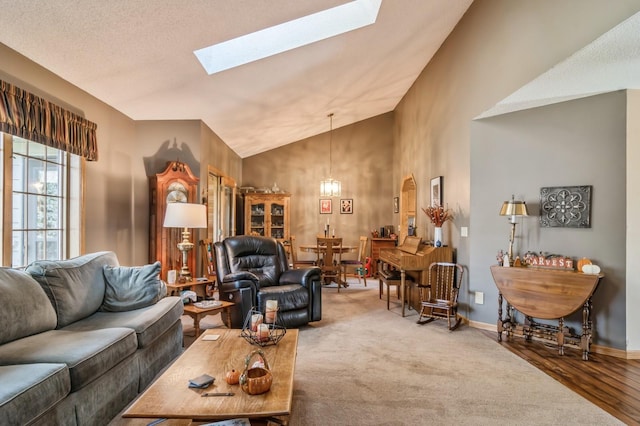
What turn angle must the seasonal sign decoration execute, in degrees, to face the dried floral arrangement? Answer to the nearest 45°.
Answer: approximately 135° to its right

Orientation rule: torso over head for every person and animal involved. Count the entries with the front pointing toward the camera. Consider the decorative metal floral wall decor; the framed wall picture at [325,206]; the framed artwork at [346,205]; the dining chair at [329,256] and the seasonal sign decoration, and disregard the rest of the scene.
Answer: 4

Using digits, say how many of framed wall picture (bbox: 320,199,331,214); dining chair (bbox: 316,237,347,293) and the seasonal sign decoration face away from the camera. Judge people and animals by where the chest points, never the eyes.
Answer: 1

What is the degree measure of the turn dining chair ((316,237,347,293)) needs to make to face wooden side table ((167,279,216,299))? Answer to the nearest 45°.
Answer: approximately 135° to its left

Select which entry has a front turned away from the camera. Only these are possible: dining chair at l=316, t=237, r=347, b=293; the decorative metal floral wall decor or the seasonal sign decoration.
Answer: the dining chair

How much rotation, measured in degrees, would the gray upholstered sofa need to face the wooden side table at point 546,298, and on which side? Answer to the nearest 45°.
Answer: approximately 45° to its left

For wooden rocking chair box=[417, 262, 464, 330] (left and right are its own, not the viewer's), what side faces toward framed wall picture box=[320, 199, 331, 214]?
right

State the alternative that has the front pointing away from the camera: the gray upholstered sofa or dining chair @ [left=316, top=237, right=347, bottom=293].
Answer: the dining chair

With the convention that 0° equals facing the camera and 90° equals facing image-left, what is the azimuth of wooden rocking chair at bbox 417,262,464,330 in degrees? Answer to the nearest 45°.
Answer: approximately 45°

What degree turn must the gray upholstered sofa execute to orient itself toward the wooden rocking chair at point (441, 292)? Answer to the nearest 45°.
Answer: approximately 45° to its left

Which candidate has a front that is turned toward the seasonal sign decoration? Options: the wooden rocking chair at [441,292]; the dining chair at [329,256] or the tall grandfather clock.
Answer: the tall grandfather clock

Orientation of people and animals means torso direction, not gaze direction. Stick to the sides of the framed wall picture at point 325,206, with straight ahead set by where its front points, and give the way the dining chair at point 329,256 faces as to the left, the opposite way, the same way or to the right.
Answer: the opposite way
